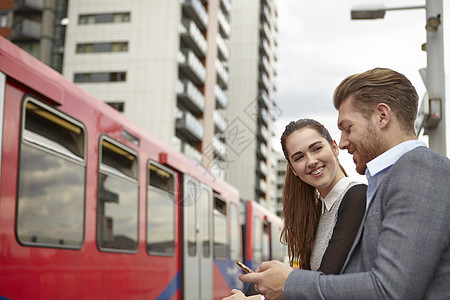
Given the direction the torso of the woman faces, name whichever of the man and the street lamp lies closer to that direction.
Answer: the man

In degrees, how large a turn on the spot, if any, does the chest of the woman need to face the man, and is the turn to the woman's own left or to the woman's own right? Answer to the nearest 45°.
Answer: approximately 45° to the woman's own left

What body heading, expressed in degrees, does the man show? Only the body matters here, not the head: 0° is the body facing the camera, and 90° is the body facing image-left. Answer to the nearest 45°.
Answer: approximately 90°

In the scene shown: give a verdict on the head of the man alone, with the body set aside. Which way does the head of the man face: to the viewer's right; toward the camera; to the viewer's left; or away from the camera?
to the viewer's left

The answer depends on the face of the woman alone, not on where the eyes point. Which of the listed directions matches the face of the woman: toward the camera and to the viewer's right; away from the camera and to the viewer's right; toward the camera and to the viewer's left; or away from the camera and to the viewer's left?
toward the camera and to the viewer's right

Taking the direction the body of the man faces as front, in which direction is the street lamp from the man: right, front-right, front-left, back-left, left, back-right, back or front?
right

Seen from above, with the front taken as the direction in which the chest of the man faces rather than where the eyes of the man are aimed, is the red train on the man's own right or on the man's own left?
on the man's own right

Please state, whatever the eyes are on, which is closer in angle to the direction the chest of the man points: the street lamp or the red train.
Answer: the red train

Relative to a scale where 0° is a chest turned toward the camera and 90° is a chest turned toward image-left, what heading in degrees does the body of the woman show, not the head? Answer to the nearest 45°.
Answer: approximately 45°
